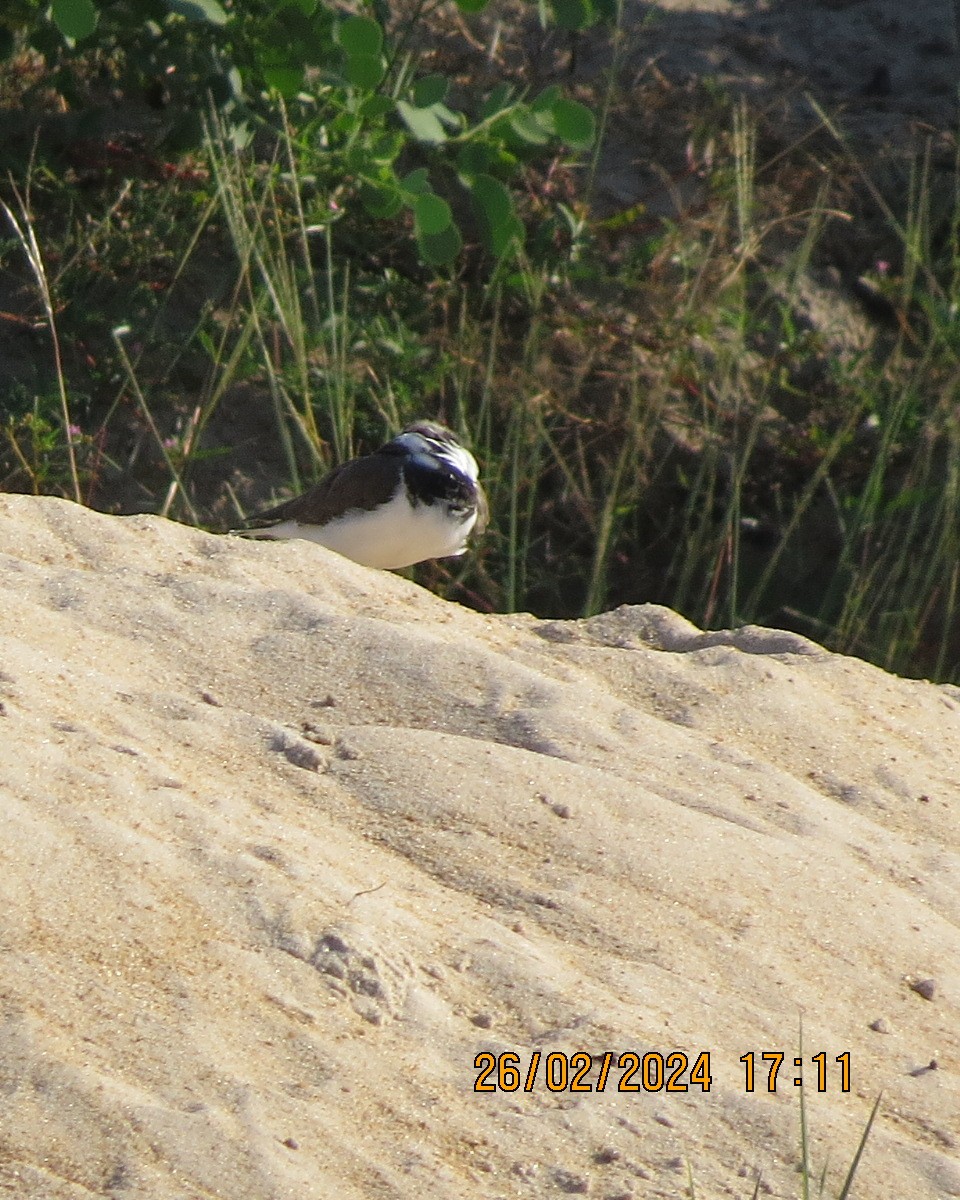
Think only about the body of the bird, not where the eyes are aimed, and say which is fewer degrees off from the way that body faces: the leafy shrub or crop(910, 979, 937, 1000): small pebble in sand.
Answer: the small pebble in sand

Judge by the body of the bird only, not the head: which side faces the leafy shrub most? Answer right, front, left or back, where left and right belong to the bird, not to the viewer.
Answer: left

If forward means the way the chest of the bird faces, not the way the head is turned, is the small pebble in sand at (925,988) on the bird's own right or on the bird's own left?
on the bird's own right

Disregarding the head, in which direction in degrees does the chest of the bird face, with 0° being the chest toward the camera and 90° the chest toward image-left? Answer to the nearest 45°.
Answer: approximately 270°
